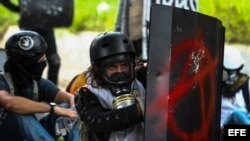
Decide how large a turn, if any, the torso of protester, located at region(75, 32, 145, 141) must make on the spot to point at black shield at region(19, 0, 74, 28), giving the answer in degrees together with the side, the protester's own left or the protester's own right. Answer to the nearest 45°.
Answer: approximately 135° to the protester's own left

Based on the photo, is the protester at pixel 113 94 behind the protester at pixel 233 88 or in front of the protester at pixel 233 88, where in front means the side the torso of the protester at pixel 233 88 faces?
in front

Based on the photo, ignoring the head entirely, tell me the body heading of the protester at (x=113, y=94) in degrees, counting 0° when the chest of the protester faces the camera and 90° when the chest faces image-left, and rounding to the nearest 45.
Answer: approximately 315°

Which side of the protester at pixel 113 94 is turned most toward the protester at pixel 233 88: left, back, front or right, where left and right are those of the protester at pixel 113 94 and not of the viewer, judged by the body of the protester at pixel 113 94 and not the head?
left

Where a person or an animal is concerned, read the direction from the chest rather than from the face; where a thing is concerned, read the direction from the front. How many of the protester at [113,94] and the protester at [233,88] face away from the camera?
0

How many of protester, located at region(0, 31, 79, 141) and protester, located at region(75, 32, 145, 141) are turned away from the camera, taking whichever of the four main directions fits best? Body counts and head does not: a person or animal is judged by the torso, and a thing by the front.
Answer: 0

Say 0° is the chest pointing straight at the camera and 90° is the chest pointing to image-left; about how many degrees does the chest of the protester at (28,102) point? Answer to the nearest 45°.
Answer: approximately 315°
